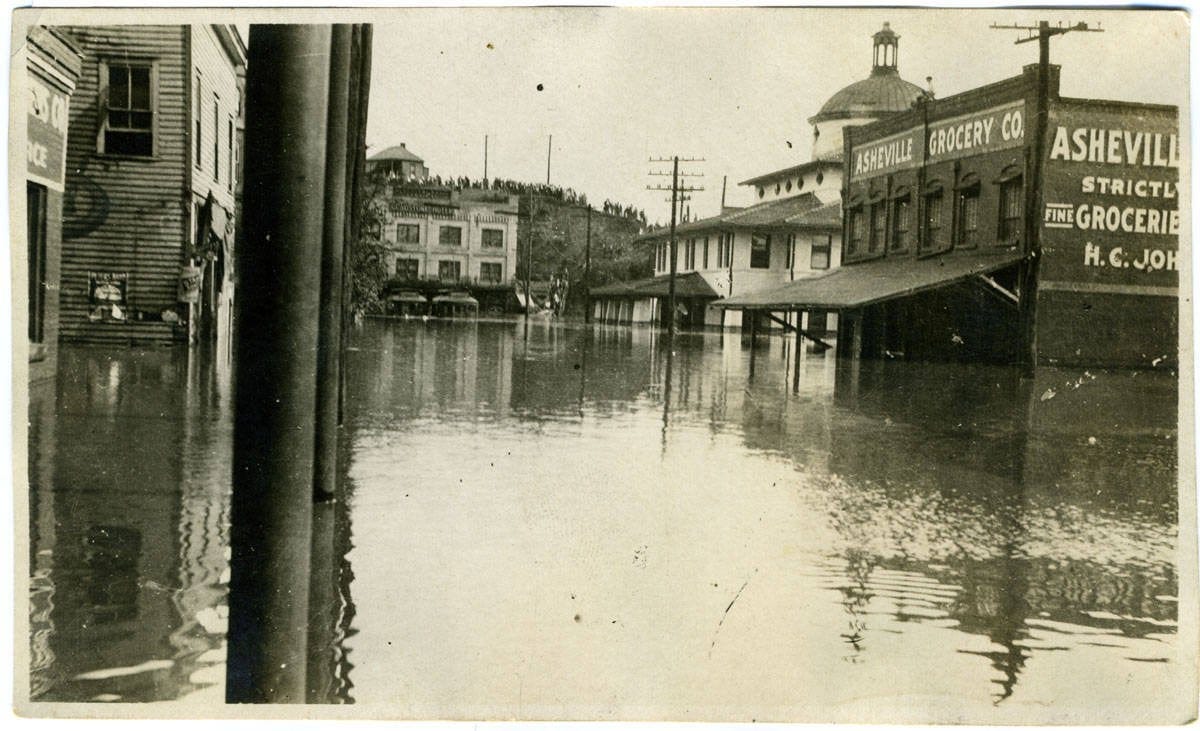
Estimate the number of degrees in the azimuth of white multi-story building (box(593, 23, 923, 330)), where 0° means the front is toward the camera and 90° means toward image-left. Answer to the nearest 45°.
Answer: approximately 45°

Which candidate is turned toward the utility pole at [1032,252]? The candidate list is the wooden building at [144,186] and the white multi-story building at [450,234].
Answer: the wooden building

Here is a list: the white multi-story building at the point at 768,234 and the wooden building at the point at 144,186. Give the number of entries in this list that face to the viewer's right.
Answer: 1

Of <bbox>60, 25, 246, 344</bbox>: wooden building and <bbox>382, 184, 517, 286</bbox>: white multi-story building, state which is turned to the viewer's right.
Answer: the wooden building

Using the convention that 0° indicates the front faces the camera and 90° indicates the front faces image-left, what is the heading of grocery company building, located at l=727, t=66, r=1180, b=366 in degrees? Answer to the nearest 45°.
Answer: approximately 45°

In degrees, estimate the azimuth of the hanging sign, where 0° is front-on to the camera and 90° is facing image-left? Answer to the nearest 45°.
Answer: approximately 0°

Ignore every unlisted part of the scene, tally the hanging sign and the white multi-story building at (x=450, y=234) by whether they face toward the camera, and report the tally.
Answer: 2

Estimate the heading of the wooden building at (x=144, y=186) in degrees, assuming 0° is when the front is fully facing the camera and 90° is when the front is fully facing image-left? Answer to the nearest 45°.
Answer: approximately 270°

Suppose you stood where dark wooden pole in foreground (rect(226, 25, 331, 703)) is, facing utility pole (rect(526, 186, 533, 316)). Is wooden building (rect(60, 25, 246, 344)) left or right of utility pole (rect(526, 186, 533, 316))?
left

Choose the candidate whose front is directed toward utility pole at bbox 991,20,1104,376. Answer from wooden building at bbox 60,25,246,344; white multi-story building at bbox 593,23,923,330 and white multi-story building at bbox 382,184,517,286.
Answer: the wooden building
